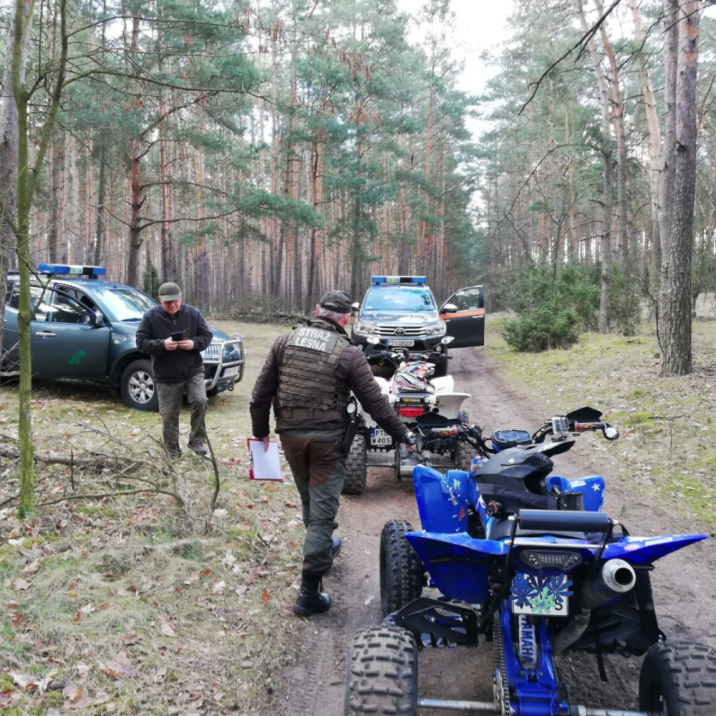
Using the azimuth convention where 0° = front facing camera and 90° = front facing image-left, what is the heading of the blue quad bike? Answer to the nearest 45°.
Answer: approximately 180°

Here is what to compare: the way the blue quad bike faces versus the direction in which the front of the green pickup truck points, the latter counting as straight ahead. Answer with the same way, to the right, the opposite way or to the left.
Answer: to the left

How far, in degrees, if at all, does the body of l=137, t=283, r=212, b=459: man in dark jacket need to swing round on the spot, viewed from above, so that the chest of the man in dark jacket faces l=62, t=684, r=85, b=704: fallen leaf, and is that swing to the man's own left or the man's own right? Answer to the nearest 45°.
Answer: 0° — they already face it

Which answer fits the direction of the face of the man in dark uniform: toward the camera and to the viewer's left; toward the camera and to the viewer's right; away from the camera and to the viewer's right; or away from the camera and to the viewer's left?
away from the camera and to the viewer's right

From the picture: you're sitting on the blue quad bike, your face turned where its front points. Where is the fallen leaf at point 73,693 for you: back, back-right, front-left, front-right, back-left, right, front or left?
left

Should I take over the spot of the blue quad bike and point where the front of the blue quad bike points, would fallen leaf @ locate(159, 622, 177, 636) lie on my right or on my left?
on my left

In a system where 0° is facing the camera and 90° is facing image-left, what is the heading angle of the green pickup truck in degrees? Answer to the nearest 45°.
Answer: approximately 315°

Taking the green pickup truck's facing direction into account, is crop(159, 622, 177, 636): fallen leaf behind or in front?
in front

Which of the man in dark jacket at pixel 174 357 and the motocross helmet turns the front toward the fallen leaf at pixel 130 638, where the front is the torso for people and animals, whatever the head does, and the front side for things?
the man in dark jacket
